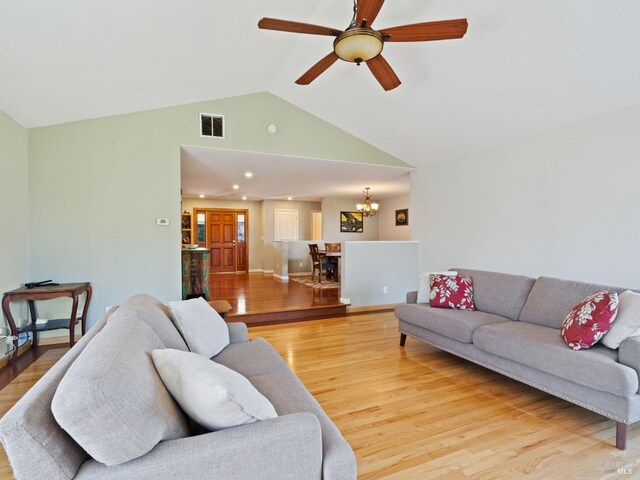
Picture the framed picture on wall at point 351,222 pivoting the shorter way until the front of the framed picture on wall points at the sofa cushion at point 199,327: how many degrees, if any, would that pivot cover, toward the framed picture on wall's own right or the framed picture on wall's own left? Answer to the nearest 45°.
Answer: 0° — it already faces it

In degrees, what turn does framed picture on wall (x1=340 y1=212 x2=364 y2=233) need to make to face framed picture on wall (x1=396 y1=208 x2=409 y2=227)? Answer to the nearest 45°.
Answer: approximately 90° to its left

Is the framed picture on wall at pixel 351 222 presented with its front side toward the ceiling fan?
yes

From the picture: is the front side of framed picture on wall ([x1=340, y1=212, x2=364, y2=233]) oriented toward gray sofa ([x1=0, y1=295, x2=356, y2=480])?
yes

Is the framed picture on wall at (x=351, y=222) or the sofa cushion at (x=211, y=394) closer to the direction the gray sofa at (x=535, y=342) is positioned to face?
the sofa cushion

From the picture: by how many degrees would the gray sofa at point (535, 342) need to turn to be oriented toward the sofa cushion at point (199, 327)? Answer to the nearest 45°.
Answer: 0° — it already faces it

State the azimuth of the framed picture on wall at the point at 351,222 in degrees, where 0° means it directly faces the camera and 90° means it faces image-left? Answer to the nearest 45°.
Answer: approximately 0°

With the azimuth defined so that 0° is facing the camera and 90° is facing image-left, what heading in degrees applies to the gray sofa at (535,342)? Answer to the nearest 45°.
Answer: approximately 45°

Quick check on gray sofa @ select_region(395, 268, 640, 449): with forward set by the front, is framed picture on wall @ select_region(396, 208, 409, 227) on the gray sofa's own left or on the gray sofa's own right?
on the gray sofa's own right

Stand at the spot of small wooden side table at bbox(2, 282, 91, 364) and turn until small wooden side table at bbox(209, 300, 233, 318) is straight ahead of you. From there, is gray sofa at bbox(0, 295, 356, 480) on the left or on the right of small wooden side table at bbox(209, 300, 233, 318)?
right

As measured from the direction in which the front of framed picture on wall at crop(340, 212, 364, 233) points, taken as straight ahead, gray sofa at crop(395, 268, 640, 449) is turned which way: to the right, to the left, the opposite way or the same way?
to the right
